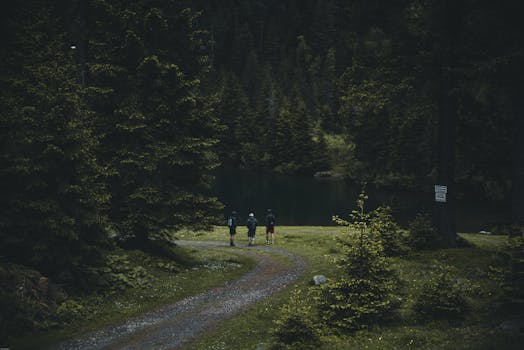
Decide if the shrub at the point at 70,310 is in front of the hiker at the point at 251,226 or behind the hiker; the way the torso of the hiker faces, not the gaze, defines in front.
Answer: behind

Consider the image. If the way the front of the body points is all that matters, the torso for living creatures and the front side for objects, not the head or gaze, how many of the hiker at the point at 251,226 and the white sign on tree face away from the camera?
1

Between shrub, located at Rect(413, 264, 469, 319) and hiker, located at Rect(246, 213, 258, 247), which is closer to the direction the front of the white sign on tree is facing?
the shrub

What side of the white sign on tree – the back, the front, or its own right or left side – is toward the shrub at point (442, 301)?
front

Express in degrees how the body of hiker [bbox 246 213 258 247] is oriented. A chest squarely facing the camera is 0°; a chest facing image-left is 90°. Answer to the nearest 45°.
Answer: approximately 180°

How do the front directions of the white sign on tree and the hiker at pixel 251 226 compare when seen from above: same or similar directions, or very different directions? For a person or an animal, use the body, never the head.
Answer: very different directions

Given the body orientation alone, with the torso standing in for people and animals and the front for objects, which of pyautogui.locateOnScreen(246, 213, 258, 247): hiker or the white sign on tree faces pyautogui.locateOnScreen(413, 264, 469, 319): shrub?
the white sign on tree

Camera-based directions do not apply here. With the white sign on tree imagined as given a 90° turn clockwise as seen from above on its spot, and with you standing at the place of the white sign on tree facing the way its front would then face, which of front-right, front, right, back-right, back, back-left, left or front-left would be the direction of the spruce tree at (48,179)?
front-left

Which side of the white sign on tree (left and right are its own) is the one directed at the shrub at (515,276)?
front

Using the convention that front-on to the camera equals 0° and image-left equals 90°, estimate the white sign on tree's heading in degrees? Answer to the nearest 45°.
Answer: approximately 0°
